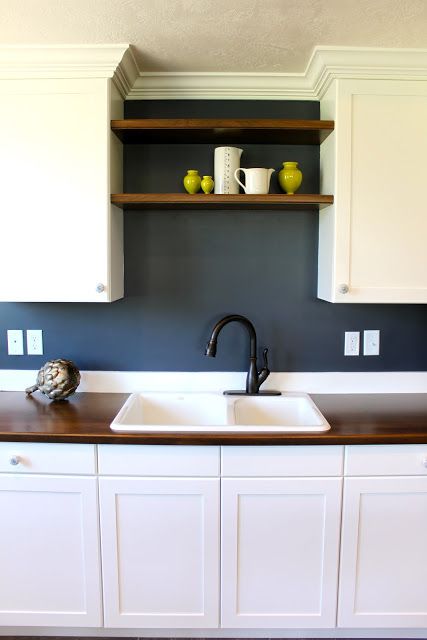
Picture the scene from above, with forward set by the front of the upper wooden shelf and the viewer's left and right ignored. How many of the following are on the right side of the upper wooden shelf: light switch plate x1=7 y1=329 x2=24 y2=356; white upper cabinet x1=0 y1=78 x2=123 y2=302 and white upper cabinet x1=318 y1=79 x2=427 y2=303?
2

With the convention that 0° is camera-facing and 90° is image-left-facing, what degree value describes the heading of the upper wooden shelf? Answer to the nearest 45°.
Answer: approximately 0°

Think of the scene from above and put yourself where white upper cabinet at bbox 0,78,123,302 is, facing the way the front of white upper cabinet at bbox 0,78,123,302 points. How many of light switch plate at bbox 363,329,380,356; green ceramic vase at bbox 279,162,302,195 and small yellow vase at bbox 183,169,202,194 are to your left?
3

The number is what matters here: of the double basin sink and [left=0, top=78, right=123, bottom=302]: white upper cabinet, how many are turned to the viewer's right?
0
